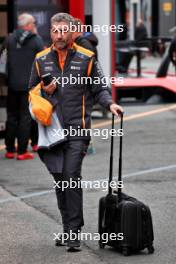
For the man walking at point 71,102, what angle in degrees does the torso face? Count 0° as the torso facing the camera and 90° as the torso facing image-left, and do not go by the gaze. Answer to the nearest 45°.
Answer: approximately 0°

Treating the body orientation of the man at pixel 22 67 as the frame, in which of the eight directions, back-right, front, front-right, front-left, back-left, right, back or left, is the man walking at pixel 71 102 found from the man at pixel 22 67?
back-right

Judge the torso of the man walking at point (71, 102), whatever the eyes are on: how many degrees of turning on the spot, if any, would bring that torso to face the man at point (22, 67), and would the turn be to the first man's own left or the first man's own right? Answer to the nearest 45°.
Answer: approximately 180°
